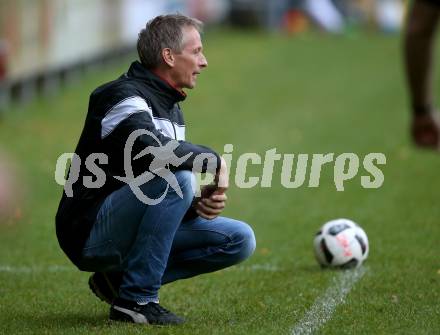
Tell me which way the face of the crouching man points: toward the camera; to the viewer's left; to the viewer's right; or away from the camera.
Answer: to the viewer's right

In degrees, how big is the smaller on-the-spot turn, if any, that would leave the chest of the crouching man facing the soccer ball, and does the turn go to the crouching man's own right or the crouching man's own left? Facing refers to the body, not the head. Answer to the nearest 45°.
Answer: approximately 45° to the crouching man's own left

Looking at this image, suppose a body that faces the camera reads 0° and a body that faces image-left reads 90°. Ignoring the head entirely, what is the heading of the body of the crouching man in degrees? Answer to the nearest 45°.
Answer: approximately 270°
